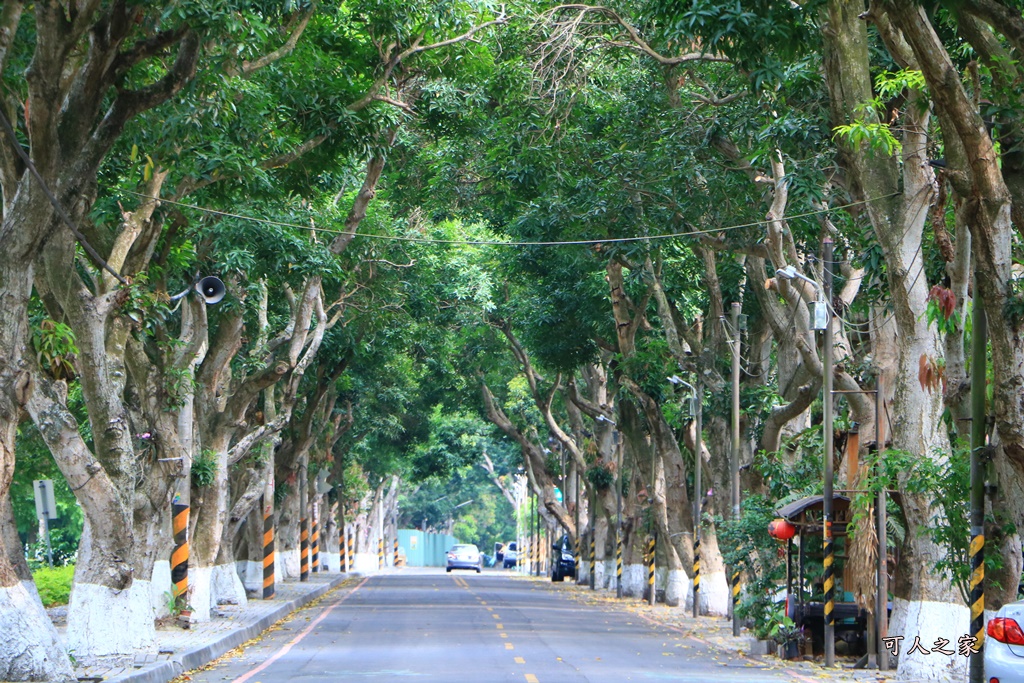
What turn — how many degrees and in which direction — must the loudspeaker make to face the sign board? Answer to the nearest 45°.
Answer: approximately 135° to its right

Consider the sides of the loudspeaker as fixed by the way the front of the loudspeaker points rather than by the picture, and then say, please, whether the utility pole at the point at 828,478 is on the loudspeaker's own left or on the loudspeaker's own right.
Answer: on the loudspeaker's own left

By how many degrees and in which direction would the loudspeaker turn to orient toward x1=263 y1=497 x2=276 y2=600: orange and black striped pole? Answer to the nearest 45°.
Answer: approximately 180°

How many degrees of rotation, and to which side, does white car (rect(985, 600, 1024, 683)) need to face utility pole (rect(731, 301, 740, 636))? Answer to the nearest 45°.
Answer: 0° — it already faces it

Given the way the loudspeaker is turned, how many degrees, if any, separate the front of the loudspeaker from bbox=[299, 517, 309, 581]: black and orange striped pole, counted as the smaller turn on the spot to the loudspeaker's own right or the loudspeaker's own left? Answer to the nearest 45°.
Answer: approximately 180°

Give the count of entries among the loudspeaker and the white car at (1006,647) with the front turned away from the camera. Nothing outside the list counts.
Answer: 1

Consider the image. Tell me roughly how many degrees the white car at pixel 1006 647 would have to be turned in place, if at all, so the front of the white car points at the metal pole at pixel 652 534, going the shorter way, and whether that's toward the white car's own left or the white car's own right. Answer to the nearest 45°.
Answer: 0° — it already faces it

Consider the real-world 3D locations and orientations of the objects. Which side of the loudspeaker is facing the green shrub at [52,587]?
back

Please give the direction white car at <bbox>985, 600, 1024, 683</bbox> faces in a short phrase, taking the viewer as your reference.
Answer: facing away from the viewer

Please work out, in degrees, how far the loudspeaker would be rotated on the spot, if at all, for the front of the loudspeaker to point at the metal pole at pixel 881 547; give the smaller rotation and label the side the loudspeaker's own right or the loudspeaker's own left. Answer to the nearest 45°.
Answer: approximately 90° to the loudspeaker's own left
